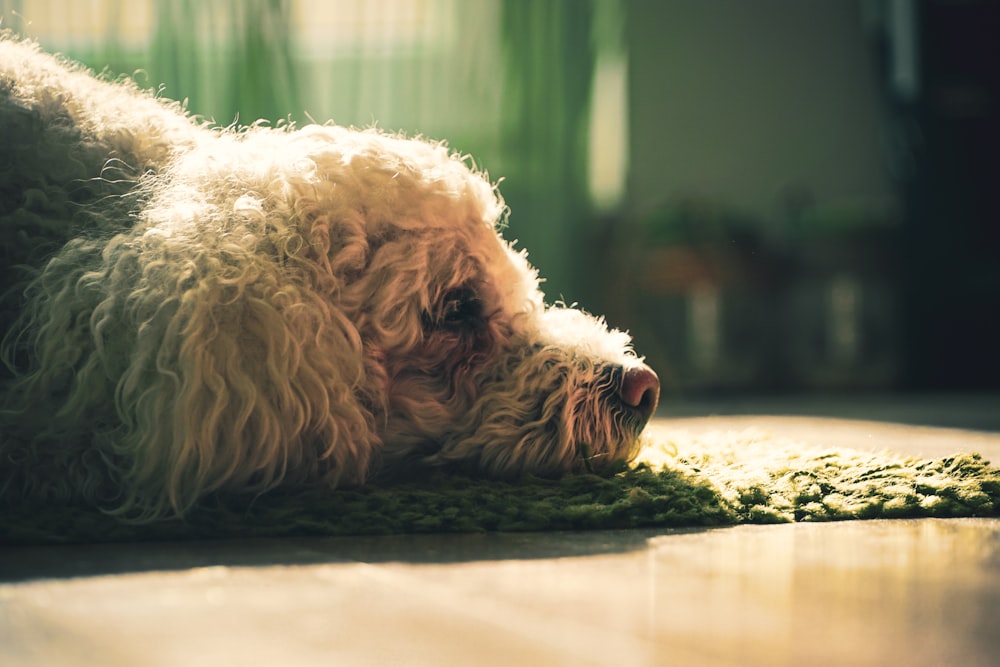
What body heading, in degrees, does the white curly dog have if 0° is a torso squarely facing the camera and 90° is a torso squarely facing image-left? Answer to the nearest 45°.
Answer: approximately 270°
